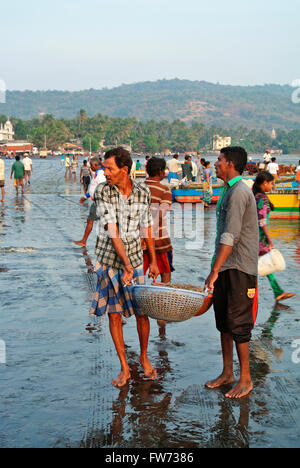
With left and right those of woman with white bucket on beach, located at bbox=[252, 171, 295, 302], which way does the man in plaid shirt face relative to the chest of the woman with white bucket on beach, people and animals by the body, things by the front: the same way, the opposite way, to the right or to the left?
to the right

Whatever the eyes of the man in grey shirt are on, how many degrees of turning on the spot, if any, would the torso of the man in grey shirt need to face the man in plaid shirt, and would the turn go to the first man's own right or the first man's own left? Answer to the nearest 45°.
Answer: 0° — they already face them

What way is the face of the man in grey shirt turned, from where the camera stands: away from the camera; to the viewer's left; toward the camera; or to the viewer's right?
to the viewer's left

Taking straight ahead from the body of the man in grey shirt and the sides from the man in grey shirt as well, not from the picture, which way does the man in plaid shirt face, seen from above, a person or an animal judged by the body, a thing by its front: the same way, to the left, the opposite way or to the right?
to the left

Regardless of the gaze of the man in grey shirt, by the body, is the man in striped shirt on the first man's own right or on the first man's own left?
on the first man's own right

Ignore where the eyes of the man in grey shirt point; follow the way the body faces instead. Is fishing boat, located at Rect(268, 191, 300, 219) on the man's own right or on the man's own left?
on the man's own right

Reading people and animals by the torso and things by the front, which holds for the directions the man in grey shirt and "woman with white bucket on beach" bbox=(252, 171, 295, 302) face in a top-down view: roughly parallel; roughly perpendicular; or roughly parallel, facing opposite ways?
roughly parallel, facing opposite ways

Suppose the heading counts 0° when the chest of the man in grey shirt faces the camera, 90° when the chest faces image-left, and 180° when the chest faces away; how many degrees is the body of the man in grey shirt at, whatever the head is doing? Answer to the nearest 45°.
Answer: approximately 90°

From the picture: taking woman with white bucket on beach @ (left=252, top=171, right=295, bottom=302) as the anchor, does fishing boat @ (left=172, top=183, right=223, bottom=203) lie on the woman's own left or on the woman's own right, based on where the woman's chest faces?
on the woman's own left

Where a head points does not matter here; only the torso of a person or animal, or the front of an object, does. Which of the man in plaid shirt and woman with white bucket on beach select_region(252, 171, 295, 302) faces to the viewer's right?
the woman with white bucket on beach

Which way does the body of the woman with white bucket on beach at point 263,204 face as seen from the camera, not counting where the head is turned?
to the viewer's right

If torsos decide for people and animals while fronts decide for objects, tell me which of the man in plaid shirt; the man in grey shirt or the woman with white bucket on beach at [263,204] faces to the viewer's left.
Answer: the man in grey shirt

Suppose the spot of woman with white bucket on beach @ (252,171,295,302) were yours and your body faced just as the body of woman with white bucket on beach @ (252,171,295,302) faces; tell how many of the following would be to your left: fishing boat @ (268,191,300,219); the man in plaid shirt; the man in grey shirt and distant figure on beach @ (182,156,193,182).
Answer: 2
